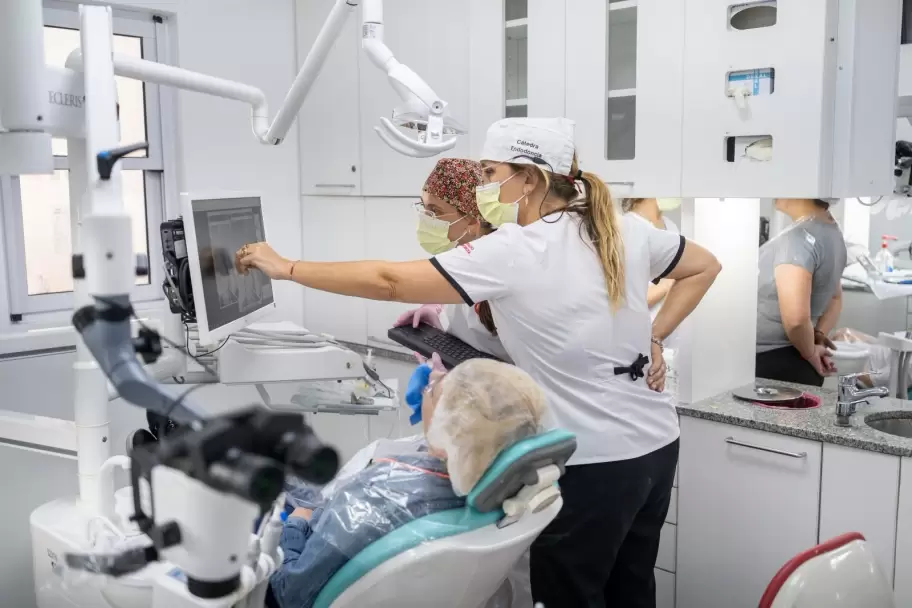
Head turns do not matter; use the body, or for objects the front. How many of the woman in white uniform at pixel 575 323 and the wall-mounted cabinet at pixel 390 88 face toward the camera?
1

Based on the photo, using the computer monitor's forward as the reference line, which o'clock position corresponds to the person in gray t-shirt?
The person in gray t-shirt is roughly at 10 o'clock from the computer monitor.

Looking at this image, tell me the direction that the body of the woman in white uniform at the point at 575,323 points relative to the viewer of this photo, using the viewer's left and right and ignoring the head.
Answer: facing away from the viewer and to the left of the viewer

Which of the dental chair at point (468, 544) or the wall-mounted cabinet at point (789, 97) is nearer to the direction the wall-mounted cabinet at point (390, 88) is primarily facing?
the dental chair

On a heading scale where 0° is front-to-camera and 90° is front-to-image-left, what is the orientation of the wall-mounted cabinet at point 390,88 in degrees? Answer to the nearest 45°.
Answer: approximately 0°

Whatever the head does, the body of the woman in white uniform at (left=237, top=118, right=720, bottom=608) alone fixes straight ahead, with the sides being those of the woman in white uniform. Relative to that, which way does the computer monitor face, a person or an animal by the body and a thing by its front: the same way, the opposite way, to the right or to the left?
the opposite way

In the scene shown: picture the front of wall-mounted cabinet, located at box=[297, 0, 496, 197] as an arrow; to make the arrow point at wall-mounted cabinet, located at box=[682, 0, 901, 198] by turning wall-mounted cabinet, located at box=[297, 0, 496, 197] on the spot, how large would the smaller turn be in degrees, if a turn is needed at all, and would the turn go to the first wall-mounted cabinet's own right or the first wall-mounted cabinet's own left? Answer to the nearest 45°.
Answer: approximately 45° to the first wall-mounted cabinet's own left

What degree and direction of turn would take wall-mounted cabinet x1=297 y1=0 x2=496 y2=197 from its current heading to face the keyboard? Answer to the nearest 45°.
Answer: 0° — it already faces it
